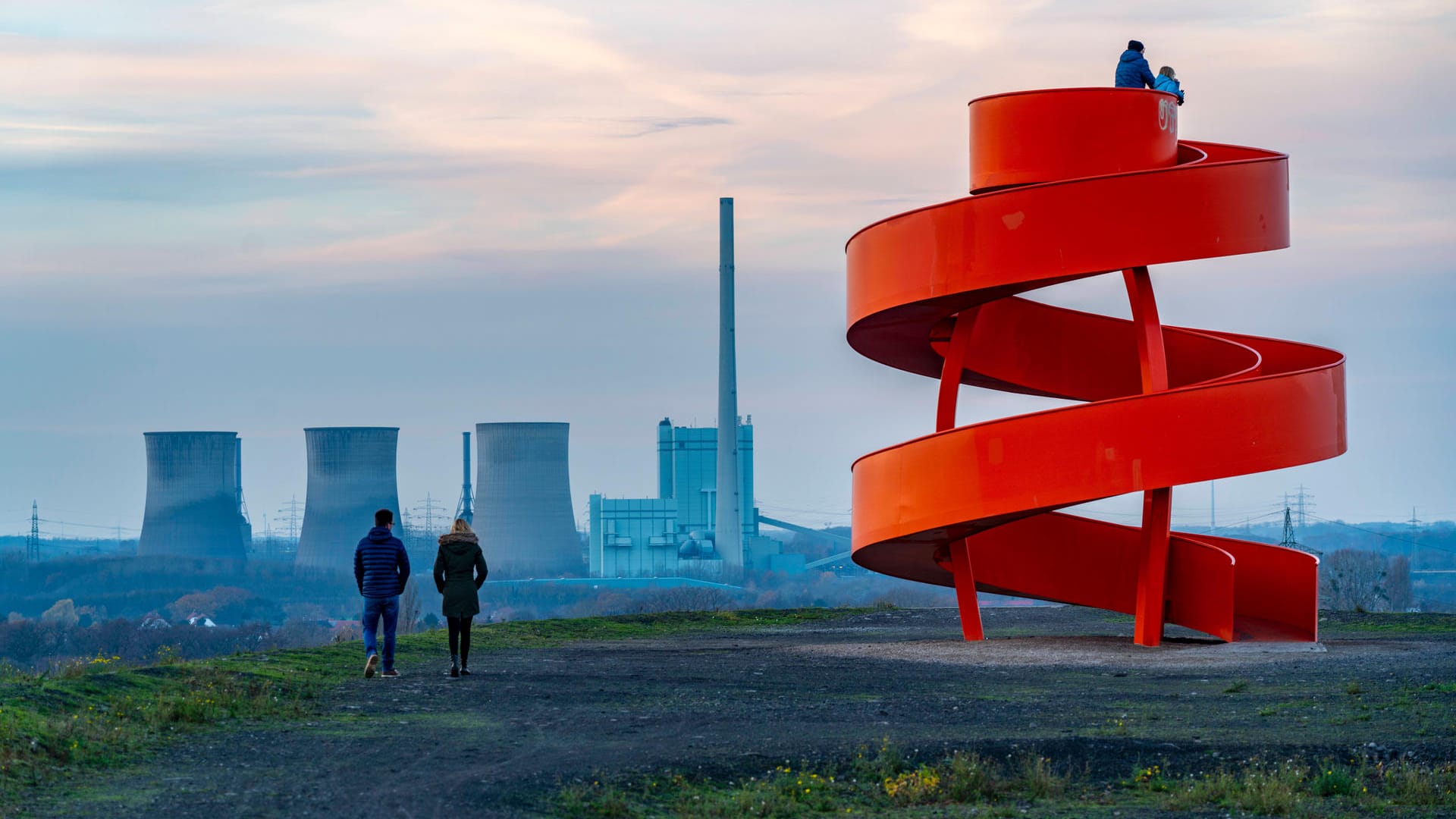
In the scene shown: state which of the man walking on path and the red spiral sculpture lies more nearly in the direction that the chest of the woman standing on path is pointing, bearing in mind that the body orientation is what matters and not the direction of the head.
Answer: the red spiral sculpture

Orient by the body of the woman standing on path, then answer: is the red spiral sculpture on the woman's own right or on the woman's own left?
on the woman's own right

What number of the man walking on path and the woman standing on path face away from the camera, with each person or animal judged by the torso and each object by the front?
2

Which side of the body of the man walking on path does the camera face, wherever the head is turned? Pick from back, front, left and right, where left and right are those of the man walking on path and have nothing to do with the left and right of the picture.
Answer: back

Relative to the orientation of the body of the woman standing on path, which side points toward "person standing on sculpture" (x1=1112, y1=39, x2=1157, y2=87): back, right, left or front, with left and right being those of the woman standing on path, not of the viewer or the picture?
right

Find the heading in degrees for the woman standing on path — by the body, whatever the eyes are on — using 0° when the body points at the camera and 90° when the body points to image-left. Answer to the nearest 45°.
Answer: approximately 180°

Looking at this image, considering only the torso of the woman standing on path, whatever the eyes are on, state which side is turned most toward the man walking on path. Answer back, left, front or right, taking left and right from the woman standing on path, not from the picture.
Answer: left

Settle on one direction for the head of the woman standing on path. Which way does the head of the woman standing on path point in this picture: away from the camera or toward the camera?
away from the camera

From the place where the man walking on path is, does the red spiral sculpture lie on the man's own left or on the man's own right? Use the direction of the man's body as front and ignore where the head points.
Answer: on the man's own right

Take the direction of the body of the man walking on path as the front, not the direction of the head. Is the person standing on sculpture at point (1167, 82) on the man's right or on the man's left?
on the man's right
